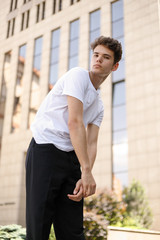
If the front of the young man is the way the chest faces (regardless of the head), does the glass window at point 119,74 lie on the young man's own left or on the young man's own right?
on the young man's own left

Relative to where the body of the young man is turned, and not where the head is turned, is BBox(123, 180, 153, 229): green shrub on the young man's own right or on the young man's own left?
on the young man's own left

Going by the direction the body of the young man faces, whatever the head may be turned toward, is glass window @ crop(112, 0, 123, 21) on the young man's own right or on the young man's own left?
on the young man's own left

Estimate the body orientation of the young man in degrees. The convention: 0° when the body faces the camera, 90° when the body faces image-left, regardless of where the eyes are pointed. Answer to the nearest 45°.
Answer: approximately 315°

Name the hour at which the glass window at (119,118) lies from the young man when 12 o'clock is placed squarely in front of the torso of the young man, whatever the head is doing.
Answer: The glass window is roughly at 8 o'clock from the young man.

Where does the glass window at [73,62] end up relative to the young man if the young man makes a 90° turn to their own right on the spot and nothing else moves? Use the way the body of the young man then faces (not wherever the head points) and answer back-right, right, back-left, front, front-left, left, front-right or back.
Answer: back-right

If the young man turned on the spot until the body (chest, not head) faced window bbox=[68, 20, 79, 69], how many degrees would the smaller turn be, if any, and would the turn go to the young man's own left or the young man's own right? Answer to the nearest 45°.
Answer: approximately 135° to the young man's own left

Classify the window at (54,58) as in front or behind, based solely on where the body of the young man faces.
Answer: behind

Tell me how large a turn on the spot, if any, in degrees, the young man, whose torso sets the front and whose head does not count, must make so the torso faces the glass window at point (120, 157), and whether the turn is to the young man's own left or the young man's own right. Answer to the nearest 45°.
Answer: approximately 135° to the young man's own left

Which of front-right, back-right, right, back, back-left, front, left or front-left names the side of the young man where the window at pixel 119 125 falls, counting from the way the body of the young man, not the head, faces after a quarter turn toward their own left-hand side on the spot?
front-left

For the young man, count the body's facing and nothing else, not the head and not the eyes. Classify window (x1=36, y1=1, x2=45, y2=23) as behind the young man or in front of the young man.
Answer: behind

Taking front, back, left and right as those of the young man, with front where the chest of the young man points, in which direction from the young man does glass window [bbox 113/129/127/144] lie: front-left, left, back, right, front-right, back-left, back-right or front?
back-left

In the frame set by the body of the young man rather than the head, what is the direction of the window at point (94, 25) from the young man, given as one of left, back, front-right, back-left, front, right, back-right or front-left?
back-left
